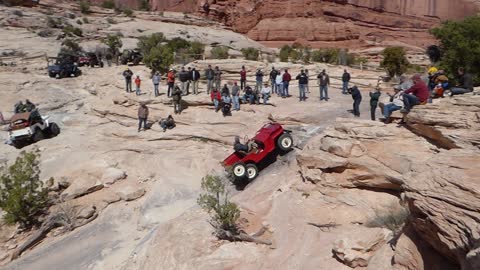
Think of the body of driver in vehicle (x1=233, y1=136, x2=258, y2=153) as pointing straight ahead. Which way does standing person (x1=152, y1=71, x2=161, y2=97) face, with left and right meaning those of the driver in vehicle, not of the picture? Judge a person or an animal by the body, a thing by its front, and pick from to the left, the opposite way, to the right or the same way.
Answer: to the right

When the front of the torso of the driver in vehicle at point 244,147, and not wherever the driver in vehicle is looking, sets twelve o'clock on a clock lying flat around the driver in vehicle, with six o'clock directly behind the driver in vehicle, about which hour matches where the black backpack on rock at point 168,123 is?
The black backpack on rock is roughly at 8 o'clock from the driver in vehicle.

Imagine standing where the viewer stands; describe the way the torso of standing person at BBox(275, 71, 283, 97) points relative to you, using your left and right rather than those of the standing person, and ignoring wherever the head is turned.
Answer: facing the viewer

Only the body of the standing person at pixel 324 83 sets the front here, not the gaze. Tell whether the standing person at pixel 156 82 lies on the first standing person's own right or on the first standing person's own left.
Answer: on the first standing person's own right

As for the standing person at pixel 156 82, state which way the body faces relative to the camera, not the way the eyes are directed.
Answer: toward the camera

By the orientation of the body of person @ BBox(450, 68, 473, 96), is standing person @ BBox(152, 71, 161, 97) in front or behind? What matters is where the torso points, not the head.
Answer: in front

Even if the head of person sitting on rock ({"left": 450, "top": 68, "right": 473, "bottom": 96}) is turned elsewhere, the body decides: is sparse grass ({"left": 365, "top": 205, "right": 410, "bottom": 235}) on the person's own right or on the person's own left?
on the person's own left

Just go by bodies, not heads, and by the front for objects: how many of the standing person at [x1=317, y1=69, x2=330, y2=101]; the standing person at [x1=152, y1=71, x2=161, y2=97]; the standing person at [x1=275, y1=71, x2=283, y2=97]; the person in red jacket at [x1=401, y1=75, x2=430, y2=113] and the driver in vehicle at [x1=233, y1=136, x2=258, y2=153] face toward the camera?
3

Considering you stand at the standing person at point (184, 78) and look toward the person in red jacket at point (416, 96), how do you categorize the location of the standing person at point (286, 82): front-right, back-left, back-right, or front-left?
front-left

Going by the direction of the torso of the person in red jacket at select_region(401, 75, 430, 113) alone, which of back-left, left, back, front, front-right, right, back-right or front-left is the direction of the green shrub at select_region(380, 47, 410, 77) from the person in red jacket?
right

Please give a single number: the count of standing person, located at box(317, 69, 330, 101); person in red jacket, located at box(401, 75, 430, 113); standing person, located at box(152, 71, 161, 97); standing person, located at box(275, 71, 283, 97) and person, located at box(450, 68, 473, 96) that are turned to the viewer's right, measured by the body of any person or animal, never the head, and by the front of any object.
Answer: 0

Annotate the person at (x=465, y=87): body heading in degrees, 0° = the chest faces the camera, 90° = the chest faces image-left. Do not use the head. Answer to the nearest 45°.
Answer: approximately 90°

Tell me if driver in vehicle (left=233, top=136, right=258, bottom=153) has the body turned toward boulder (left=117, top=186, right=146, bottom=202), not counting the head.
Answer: no

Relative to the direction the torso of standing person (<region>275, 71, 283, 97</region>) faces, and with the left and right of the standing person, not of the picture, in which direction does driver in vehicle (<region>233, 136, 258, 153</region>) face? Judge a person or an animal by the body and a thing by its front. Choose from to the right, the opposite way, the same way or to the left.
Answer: to the left

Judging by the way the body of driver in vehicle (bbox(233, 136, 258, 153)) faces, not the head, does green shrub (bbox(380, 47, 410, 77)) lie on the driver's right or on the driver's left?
on the driver's left

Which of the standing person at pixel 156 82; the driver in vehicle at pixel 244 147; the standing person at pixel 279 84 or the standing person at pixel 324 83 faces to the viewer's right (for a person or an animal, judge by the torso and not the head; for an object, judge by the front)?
the driver in vehicle

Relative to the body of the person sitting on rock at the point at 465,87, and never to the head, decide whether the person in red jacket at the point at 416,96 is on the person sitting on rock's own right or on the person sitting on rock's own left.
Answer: on the person sitting on rock's own left

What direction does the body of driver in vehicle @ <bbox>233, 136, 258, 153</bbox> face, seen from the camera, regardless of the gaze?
to the viewer's right

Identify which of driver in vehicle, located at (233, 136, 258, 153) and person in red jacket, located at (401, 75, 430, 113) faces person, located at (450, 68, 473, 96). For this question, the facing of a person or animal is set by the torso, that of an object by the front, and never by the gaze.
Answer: the driver in vehicle
